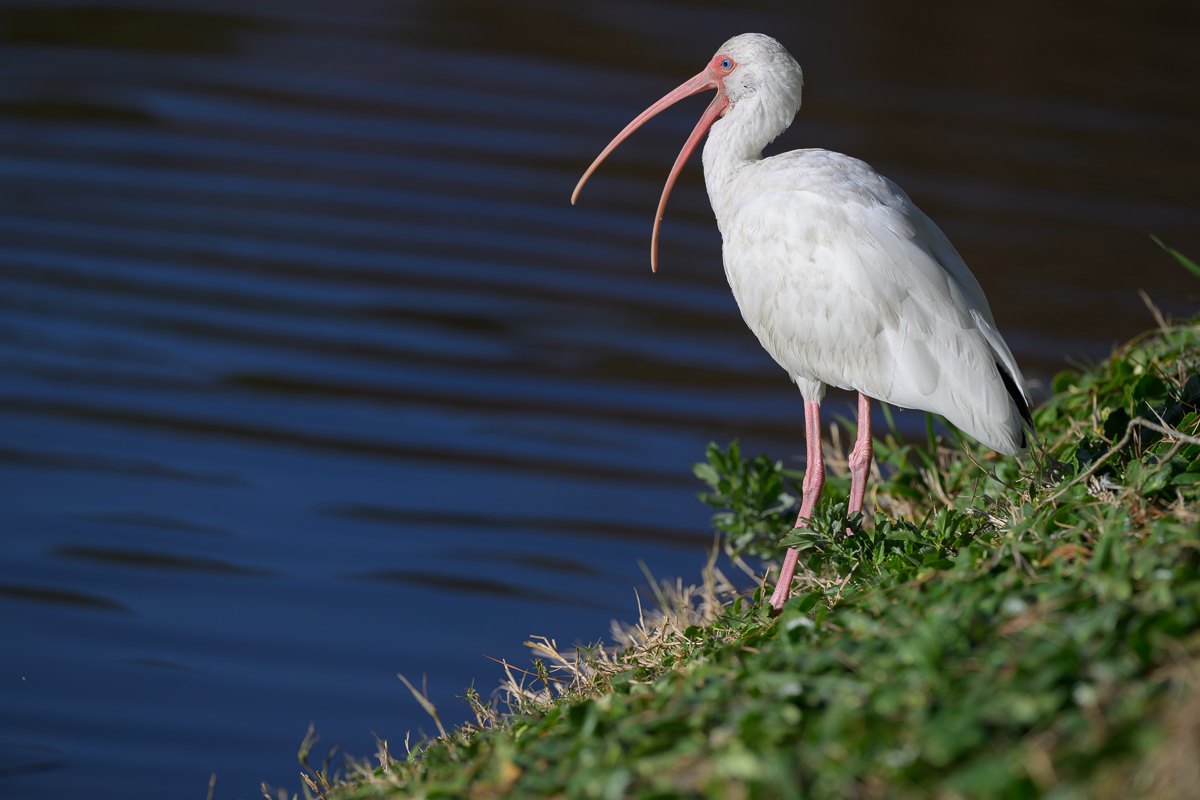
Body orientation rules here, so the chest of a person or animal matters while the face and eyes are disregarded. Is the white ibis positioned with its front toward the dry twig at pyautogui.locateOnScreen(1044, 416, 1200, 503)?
no

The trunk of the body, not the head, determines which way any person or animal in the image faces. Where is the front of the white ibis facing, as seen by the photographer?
facing to the left of the viewer
